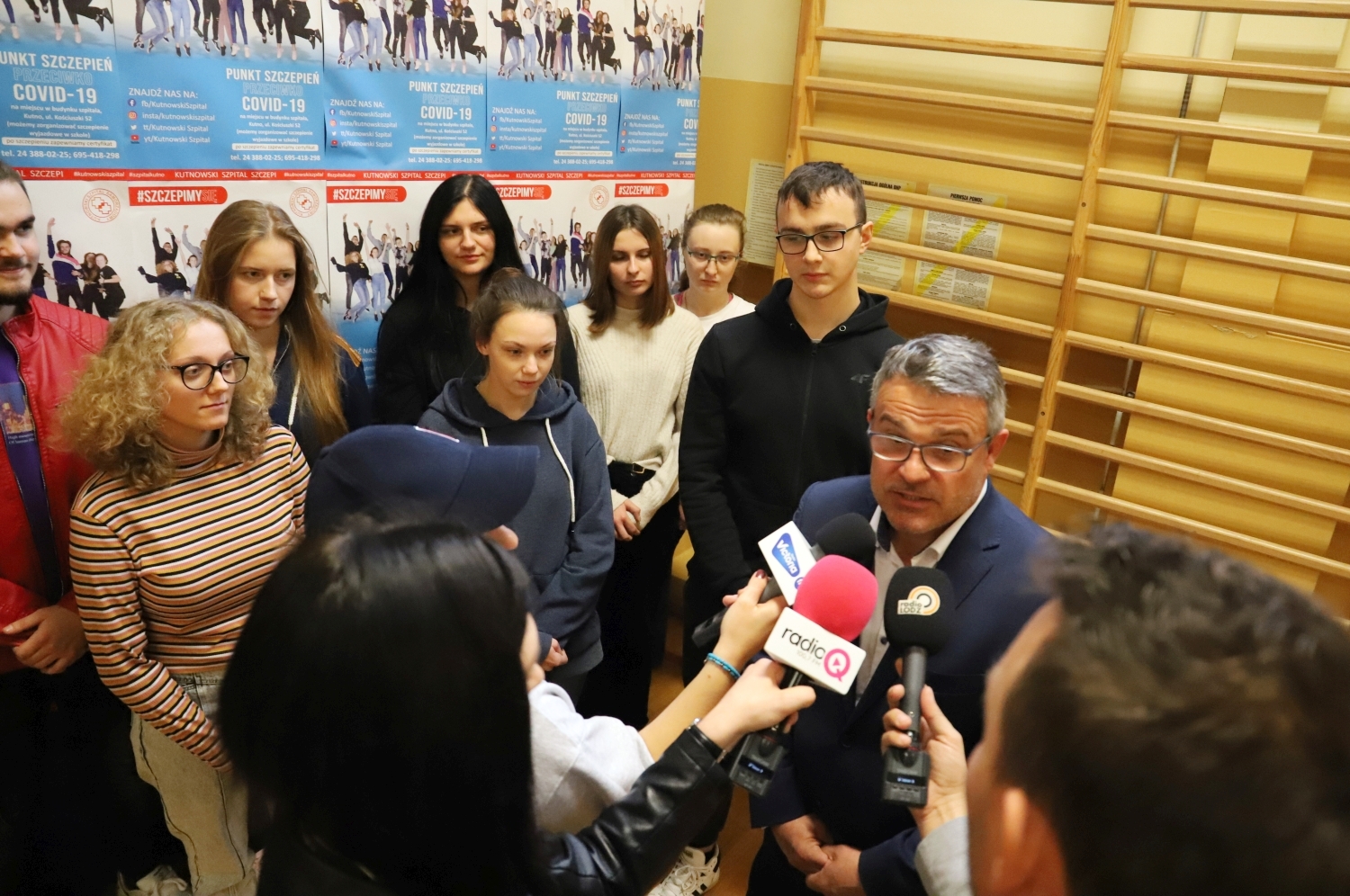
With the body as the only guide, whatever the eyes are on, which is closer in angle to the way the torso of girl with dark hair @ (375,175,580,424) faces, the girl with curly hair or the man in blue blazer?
the man in blue blazer

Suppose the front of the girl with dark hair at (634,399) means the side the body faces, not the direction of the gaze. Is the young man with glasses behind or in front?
in front

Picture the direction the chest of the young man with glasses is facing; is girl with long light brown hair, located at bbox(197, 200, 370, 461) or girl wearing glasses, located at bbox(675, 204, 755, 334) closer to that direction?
the girl with long light brown hair

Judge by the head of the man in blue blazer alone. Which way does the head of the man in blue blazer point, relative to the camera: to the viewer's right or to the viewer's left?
to the viewer's left

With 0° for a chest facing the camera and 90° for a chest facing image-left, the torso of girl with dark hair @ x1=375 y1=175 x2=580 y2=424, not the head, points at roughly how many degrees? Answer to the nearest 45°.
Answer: approximately 315°

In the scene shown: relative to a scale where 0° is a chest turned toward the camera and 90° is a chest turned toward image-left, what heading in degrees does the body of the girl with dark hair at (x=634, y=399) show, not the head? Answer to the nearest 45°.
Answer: approximately 0°

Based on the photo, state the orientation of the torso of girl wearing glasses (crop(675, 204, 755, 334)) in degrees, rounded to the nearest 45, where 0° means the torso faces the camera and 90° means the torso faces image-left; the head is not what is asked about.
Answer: approximately 0°

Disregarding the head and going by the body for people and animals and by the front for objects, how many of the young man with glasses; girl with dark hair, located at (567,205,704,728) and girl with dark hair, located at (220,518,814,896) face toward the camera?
2

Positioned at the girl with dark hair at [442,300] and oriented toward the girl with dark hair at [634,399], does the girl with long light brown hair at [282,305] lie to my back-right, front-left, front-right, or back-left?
back-right
